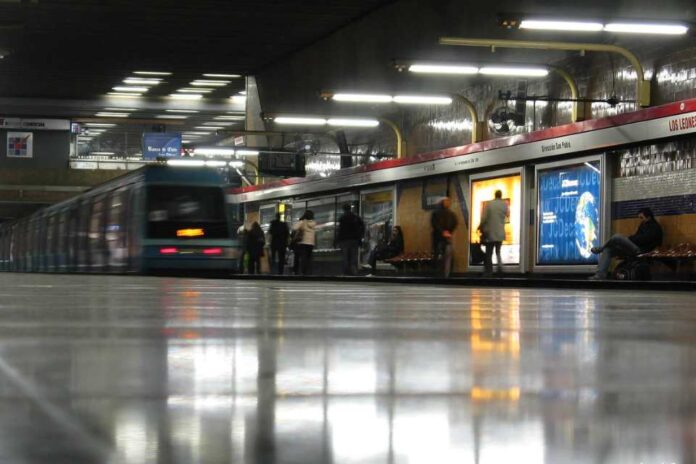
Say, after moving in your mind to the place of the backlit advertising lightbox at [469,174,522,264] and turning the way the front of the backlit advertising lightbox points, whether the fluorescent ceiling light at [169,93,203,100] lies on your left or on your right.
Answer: on your right

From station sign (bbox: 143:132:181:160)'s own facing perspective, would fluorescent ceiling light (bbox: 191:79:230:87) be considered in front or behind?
in front

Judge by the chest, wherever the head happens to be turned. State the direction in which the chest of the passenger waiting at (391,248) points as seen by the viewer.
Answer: to the viewer's left

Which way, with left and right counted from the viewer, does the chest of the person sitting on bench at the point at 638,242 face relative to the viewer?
facing to the left of the viewer

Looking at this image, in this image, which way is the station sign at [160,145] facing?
toward the camera

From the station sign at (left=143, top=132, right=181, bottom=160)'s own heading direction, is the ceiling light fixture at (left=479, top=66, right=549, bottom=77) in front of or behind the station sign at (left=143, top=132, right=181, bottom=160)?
in front

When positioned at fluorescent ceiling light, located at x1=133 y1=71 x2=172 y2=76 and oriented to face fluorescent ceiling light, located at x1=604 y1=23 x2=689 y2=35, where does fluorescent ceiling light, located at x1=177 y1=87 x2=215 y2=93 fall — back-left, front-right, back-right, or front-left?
back-left

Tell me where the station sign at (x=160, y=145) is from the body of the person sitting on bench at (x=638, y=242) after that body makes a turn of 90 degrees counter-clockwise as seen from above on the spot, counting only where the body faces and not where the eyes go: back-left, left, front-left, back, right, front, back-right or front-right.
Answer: back-right

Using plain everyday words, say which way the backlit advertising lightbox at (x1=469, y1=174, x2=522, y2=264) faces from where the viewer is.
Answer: facing the viewer and to the left of the viewer

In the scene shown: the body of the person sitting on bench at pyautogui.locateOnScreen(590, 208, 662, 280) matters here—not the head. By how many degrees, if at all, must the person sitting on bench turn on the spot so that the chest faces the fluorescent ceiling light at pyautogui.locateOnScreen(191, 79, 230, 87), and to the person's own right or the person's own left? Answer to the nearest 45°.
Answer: approximately 45° to the person's own right

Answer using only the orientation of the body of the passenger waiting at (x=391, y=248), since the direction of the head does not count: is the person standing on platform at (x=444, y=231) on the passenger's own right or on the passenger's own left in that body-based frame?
on the passenger's own left

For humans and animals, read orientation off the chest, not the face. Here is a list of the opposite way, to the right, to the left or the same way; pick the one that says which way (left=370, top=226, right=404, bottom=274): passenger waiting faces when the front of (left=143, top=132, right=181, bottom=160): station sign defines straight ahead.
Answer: to the right

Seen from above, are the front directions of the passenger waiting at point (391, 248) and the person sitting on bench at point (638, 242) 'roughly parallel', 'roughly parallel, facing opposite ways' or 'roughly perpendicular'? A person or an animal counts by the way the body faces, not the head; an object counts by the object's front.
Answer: roughly parallel

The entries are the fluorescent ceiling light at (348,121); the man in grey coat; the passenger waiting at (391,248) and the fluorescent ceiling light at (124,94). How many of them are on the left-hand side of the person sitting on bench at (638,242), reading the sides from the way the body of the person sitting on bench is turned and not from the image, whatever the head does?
0
